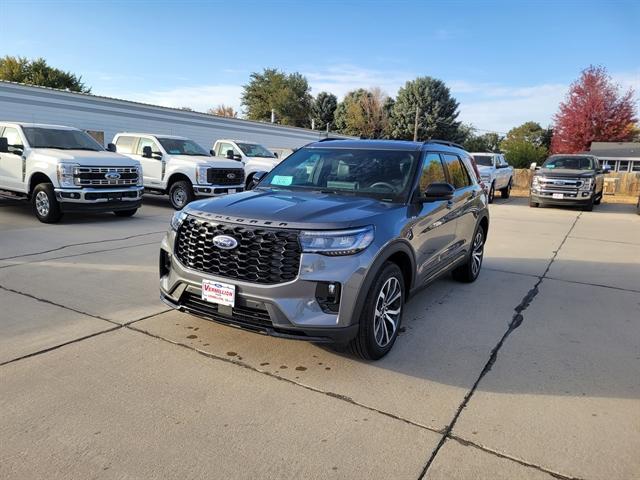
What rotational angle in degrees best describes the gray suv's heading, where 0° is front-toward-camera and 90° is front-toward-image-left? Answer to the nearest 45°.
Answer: approximately 45°

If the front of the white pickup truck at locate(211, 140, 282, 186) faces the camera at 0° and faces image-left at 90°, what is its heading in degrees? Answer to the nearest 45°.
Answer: approximately 315°

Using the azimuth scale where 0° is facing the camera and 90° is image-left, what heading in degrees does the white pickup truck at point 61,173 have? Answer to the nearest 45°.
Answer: approximately 315°

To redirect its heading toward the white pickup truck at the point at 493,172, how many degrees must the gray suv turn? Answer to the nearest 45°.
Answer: approximately 135° to its right

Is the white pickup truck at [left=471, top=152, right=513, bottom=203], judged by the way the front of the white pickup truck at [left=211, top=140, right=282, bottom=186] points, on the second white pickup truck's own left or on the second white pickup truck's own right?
on the second white pickup truck's own left

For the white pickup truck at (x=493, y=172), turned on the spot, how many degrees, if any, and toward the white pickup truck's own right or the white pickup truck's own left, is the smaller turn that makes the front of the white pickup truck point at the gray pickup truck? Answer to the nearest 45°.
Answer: approximately 90° to the white pickup truck's own left

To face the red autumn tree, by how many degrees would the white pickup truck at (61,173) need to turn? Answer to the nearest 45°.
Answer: approximately 90° to its left
